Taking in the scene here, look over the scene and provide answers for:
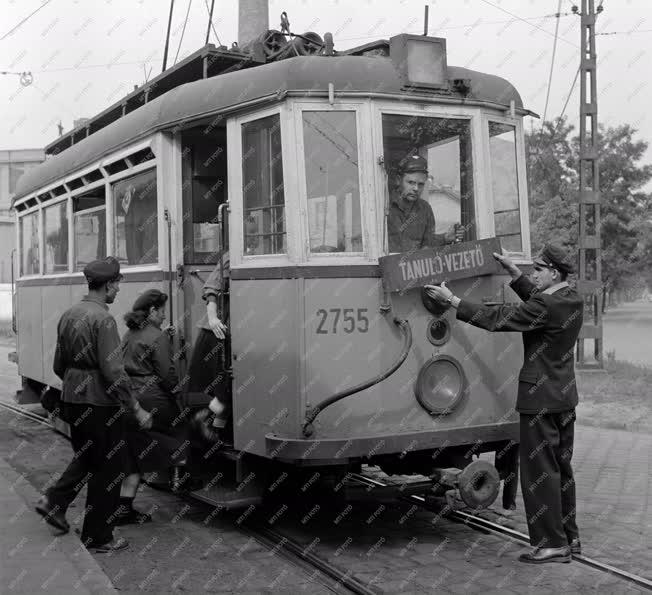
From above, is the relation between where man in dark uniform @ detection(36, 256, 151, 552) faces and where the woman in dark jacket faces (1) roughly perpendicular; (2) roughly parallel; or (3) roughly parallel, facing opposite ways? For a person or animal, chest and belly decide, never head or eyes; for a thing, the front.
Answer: roughly parallel

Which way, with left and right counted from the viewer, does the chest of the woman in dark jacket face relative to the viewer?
facing away from the viewer and to the right of the viewer

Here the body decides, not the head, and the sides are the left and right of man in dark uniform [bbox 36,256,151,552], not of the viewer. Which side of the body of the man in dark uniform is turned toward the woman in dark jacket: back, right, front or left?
front

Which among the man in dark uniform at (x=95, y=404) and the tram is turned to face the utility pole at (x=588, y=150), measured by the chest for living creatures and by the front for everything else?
the man in dark uniform

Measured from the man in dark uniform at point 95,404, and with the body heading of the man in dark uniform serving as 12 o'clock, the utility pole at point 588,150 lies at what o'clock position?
The utility pole is roughly at 12 o'clock from the man in dark uniform.

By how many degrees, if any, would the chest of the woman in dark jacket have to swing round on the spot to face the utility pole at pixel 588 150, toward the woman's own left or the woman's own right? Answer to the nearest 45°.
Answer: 0° — they already face it

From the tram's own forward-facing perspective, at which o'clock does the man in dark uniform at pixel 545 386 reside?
The man in dark uniform is roughly at 11 o'clock from the tram.

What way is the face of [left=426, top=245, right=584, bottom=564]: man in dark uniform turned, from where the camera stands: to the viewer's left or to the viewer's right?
to the viewer's left

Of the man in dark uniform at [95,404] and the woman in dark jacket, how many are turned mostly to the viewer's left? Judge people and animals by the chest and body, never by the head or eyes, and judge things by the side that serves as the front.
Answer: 0

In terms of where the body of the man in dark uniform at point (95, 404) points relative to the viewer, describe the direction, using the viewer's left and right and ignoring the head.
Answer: facing away from the viewer and to the right of the viewer

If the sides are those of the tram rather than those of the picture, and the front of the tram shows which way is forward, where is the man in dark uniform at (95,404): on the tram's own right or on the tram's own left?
on the tram's own right

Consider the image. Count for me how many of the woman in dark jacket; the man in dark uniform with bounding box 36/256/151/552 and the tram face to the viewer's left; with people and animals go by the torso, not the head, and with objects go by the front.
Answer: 0

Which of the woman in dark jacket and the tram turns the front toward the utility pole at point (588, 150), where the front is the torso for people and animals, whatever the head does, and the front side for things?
the woman in dark jacket

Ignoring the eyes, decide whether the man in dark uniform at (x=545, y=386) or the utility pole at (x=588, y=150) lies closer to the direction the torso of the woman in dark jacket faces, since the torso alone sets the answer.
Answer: the utility pole

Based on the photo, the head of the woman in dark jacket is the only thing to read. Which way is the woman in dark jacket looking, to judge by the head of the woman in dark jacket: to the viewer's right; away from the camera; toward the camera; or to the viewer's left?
to the viewer's right

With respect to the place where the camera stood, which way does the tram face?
facing the viewer and to the right of the viewer
